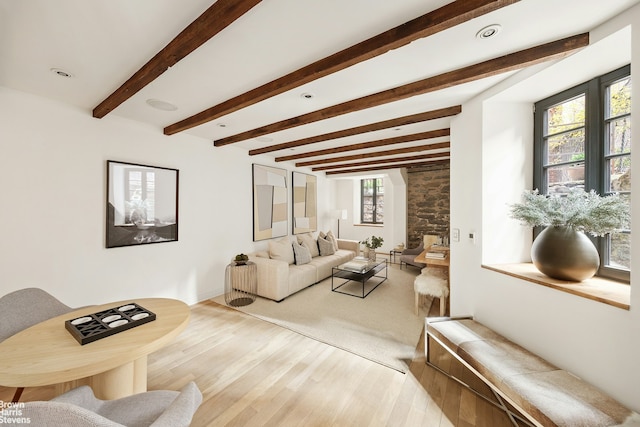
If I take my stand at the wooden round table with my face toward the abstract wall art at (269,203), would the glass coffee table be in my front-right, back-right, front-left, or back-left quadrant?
front-right

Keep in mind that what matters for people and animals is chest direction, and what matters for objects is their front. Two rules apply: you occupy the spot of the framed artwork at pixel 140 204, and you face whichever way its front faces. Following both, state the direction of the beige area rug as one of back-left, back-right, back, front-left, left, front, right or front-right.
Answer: front

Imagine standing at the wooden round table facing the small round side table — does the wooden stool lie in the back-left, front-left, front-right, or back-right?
front-right

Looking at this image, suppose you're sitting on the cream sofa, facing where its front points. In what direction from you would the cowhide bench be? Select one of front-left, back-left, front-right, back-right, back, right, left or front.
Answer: front

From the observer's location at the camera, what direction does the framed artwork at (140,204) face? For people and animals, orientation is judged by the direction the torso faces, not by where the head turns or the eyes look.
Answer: facing the viewer and to the right of the viewer

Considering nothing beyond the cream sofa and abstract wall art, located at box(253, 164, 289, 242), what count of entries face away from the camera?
0

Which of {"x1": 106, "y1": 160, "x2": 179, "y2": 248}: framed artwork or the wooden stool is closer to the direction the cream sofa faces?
the wooden stool

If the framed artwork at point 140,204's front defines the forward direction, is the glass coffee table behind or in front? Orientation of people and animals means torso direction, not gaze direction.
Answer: in front

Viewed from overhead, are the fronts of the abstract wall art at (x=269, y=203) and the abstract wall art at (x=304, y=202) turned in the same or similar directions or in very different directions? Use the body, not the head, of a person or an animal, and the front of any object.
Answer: same or similar directions

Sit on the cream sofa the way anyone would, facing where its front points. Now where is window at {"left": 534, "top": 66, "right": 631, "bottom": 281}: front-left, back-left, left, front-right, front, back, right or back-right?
front

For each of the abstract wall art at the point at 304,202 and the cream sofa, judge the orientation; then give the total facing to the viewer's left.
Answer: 0

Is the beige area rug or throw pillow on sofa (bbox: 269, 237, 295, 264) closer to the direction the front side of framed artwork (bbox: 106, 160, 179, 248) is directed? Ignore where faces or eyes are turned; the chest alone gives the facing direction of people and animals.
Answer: the beige area rug

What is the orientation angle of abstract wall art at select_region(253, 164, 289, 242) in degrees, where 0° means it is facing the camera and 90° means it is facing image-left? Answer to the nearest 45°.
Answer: approximately 315°

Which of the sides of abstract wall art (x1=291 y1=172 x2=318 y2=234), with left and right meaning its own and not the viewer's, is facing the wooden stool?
front
